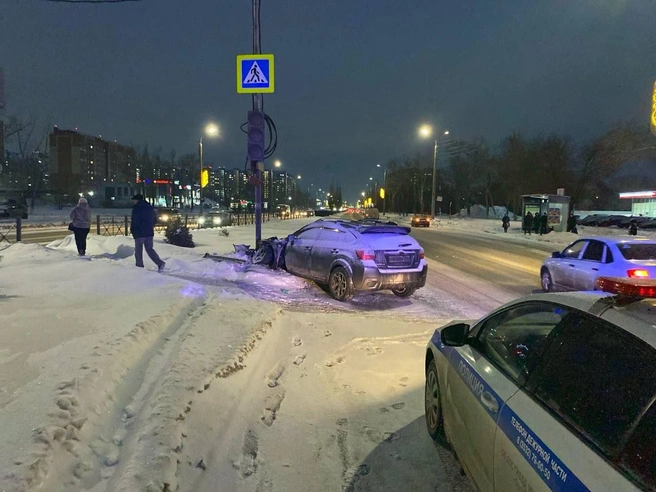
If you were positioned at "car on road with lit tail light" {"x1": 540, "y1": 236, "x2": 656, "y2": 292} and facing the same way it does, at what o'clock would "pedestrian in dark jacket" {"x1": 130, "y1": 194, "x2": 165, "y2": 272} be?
The pedestrian in dark jacket is roughly at 10 o'clock from the car on road with lit tail light.

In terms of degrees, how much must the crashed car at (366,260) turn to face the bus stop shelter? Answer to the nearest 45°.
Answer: approximately 90° to its right

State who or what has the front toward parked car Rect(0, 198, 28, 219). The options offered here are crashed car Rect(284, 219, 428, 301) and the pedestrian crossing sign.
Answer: crashed car Rect(284, 219, 428, 301)

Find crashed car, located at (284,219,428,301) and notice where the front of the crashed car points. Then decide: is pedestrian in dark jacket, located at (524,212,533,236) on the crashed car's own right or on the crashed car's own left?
on the crashed car's own right

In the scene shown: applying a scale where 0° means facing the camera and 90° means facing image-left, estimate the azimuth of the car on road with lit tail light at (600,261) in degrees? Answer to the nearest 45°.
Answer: approximately 135°

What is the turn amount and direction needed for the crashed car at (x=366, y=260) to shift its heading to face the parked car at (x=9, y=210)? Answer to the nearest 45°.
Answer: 0° — it already faces it

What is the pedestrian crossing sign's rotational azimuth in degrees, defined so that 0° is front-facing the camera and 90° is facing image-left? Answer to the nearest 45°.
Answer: approximately 0°

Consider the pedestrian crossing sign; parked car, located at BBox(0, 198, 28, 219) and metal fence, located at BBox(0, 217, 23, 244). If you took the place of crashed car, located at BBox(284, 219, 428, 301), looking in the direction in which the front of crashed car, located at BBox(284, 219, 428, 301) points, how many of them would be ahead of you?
3

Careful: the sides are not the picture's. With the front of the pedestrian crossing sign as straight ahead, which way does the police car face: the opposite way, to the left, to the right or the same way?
the opposite way

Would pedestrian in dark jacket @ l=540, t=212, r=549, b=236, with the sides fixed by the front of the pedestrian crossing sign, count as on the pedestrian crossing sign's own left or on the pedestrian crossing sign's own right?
on the pedestrian crossing sign's own left

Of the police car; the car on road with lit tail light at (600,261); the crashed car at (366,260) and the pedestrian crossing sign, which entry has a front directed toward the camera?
the pedestrian crossing sign

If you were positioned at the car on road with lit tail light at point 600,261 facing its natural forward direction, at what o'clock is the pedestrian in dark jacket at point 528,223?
The pedestrian in dark jacket is roughly at 1 o'clock from the car on road with lit tail light.
